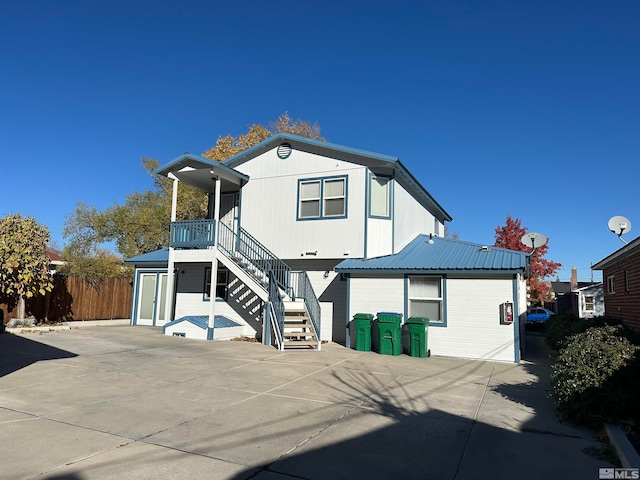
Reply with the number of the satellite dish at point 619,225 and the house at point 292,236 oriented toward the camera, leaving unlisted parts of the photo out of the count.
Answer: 2

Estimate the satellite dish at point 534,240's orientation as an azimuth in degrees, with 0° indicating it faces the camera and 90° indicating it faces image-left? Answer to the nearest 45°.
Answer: approximately 0°

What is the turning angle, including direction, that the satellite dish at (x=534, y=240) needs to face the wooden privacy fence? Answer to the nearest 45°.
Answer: approximately 90° to its right

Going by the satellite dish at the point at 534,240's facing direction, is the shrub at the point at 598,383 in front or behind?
in front

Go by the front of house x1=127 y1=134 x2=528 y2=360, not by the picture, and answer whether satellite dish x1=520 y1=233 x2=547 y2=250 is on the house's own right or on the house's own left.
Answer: on the house's own left

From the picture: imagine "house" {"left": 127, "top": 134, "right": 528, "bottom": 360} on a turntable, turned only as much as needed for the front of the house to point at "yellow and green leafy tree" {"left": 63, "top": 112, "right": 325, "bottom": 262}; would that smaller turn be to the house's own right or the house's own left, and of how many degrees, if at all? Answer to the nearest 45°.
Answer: approximately 135° to the house's own right

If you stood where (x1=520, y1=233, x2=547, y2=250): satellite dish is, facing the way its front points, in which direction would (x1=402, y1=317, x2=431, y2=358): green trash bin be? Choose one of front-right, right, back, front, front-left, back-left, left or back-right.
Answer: front-right
